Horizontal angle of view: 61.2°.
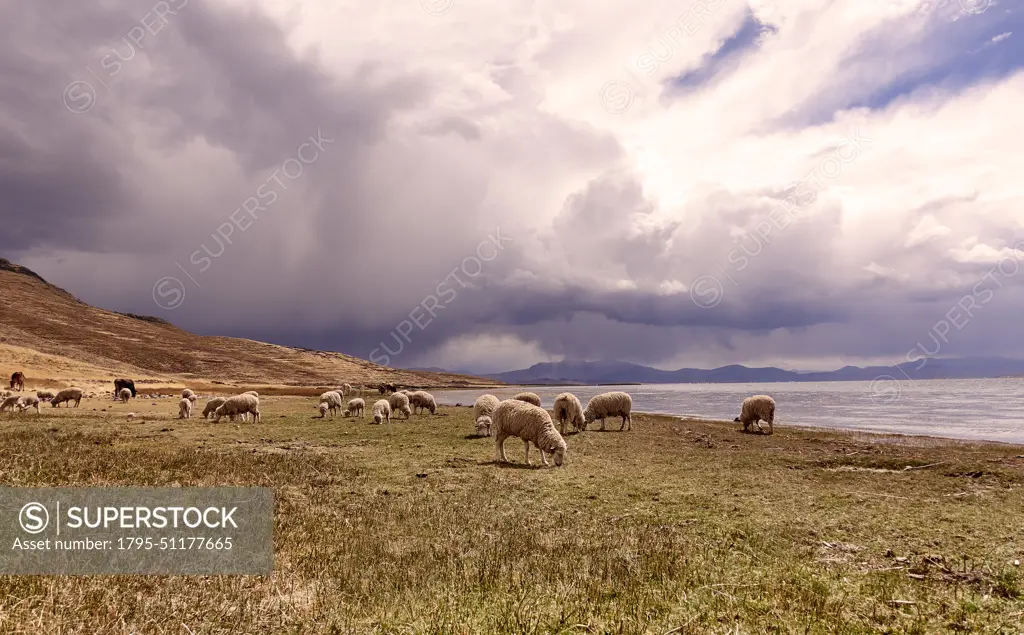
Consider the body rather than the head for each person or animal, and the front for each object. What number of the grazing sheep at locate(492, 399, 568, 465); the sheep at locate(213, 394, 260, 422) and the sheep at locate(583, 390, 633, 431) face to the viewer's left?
2

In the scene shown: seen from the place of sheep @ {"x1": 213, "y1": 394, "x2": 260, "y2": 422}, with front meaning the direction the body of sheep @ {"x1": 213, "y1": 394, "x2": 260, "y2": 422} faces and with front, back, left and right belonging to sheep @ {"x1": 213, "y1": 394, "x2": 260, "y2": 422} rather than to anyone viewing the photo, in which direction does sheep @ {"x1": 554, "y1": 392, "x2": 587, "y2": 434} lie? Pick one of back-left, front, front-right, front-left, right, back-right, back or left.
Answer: back-left

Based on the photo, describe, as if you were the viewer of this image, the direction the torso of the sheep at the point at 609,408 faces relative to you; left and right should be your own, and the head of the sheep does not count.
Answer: facing to the left of the viewer

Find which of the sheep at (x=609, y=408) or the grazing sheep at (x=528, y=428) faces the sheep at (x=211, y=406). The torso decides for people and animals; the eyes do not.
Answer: the sheep at (x=609, y=408)

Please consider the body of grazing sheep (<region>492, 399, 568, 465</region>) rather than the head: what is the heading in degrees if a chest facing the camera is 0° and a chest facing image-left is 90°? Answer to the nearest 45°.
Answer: approximately 315°

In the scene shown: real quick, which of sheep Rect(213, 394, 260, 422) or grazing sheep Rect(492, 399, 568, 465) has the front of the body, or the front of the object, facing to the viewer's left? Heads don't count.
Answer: the sheep

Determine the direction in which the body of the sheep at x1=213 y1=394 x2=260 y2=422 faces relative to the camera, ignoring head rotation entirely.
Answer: to the viewer's left

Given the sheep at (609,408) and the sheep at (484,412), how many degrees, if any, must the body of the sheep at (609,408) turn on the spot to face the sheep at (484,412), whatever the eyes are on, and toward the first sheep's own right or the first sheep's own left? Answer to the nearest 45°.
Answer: approximately 45° to the first sheep's own left
